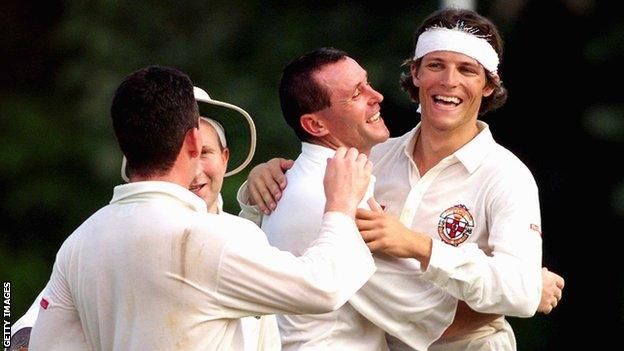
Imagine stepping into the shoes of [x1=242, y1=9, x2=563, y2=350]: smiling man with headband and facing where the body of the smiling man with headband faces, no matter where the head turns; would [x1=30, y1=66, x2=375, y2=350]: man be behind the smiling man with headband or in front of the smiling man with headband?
in front

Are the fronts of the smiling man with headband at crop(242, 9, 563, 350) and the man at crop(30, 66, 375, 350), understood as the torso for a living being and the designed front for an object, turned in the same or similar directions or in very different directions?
very different directions

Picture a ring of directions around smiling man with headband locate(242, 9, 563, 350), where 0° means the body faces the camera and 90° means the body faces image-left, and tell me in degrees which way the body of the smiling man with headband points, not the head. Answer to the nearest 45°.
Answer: approximately 45°

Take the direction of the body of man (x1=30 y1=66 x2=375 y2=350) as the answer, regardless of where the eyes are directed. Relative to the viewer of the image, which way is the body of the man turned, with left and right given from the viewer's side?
facing away from the viewer and to the right of the viewer
